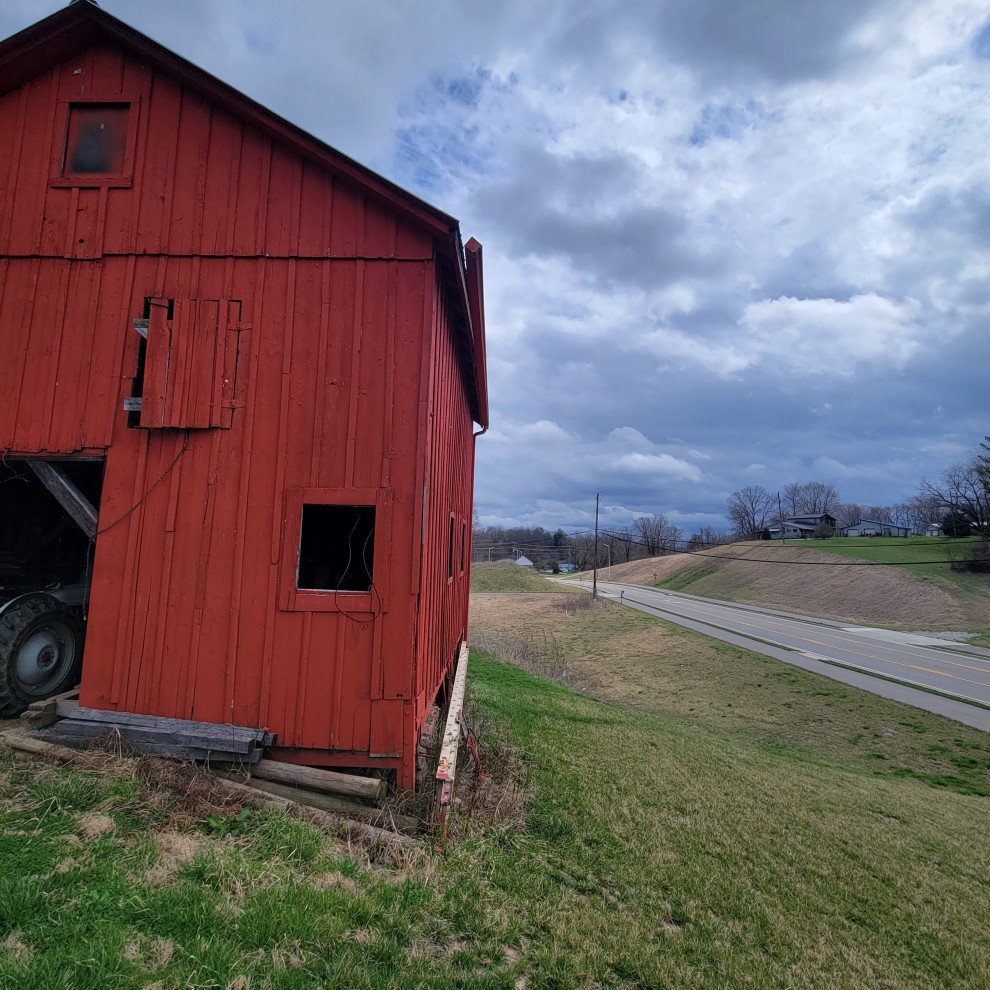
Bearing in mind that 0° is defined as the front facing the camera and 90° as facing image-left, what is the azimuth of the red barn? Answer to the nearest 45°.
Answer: approximately 0°
